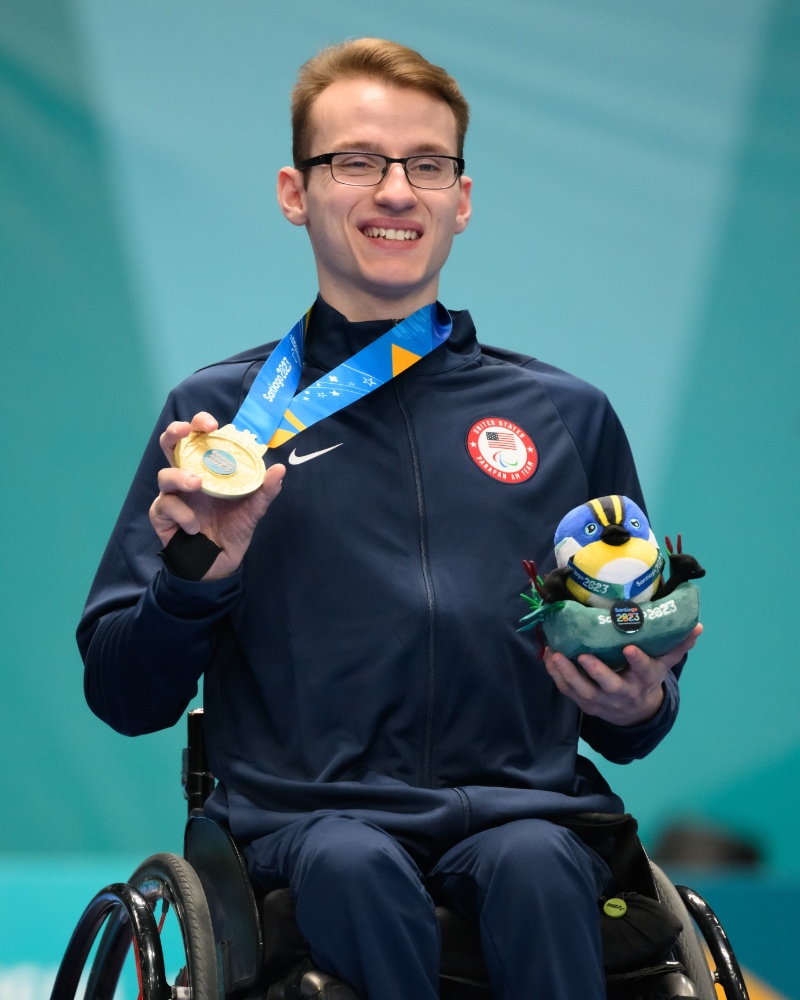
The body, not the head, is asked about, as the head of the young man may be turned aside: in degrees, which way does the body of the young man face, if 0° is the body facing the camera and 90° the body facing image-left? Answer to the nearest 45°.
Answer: approximately 0°
